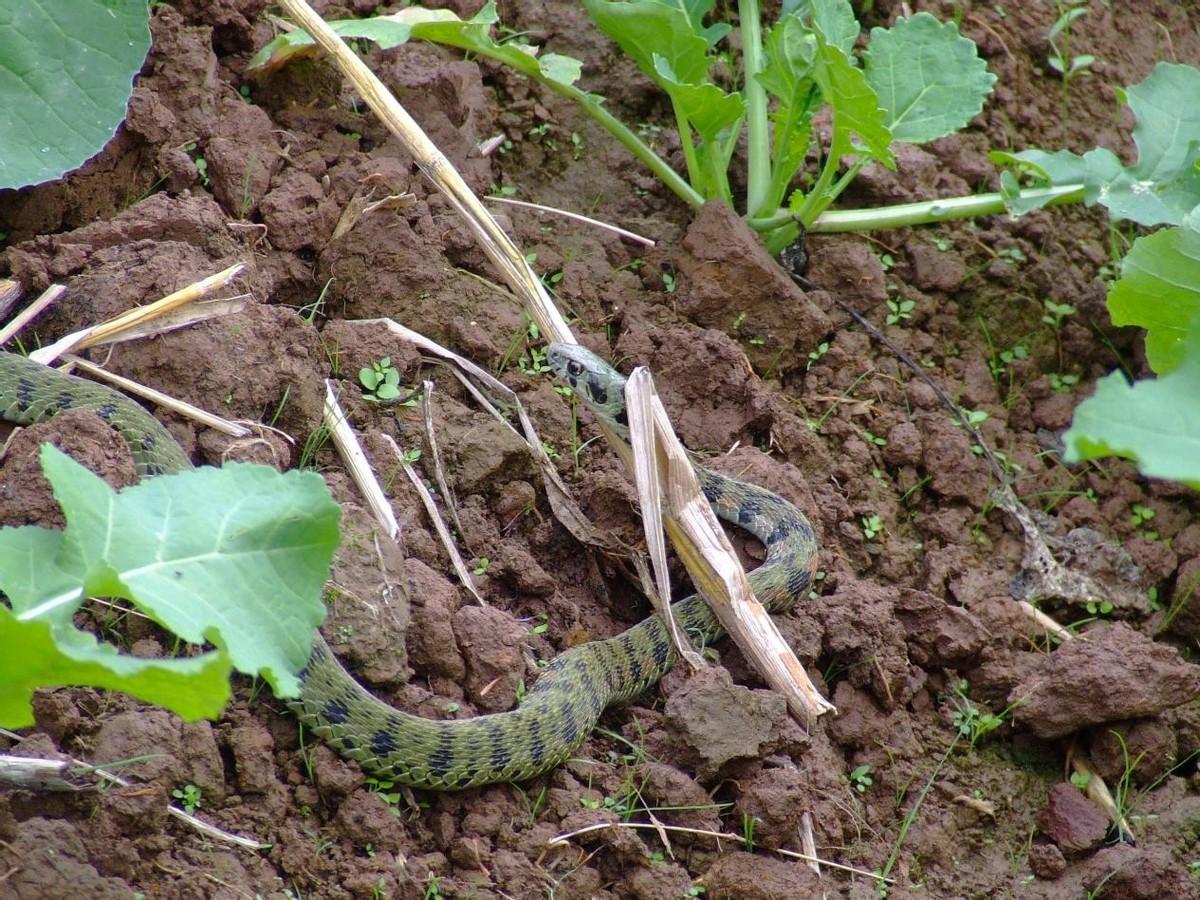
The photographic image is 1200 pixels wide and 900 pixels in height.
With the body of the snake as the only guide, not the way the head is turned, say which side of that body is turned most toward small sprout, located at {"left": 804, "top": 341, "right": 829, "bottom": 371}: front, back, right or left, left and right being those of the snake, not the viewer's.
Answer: right

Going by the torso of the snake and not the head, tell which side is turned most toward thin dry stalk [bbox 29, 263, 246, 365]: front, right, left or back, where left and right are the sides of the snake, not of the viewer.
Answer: front

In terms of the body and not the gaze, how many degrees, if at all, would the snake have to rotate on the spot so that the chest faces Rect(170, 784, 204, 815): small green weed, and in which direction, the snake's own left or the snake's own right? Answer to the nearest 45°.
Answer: approximately 90° to the snake's own left

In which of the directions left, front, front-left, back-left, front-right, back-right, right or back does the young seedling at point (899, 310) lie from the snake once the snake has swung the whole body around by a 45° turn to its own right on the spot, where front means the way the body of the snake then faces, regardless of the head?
front-right

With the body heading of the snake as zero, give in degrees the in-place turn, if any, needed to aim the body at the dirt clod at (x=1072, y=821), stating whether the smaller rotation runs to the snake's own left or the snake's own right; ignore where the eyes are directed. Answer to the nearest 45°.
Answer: approximately 135° to the snake's own right

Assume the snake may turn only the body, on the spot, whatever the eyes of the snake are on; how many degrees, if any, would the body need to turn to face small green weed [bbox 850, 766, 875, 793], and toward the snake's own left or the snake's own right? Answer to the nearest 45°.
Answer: approximately 135° to the snake's own right

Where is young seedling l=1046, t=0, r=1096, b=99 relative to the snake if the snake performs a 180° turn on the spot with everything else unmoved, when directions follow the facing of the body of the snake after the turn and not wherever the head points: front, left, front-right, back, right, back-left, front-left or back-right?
left

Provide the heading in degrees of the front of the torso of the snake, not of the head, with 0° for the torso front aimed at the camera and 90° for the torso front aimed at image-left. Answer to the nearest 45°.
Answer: approximately 135°

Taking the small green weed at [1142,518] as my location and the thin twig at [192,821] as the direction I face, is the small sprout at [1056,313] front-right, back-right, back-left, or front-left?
back-right
